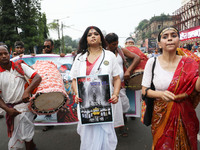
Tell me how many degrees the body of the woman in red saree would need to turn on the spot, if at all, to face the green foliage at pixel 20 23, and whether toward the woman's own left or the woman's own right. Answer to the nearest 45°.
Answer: approximately 135° to the woman's own right

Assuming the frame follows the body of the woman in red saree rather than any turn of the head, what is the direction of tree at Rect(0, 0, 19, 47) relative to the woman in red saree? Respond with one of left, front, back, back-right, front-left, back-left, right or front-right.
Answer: back-right

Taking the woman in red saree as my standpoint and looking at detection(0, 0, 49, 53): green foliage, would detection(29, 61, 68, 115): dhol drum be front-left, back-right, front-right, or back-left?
front-left

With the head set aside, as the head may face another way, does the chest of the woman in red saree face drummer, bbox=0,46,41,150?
no

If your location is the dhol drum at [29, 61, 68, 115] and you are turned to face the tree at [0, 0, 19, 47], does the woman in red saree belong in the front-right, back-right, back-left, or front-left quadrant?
back-right

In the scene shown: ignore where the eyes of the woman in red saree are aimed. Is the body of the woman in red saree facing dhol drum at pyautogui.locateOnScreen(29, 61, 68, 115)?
no

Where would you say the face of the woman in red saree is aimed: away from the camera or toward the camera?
toward the camera

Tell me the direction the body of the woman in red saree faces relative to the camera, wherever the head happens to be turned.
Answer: toward the camera
